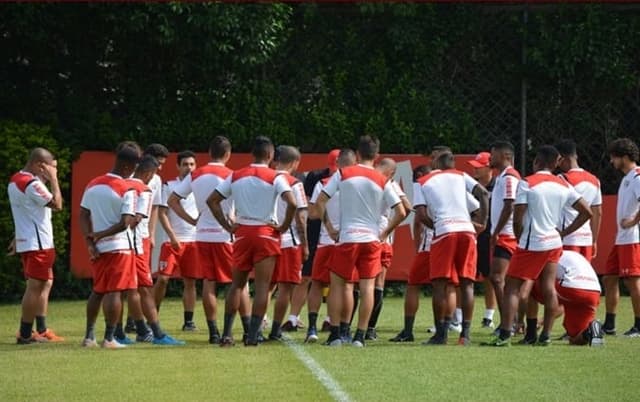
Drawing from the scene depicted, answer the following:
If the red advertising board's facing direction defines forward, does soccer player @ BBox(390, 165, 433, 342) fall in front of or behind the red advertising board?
in front

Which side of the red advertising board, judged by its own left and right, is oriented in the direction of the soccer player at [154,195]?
front

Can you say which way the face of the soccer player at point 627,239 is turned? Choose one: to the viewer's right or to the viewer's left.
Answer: to the viewer's left

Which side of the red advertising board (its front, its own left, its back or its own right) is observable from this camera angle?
front

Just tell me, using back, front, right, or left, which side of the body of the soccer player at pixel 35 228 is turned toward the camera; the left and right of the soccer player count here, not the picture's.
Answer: right

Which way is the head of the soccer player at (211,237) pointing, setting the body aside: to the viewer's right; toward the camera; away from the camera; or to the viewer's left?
away from the camera

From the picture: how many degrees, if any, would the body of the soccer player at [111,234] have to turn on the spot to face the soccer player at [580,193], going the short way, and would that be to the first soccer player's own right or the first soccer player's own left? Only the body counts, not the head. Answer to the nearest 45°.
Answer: approximately 45° to the first soccer player's own right

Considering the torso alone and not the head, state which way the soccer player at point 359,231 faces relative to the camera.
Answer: away from the camera

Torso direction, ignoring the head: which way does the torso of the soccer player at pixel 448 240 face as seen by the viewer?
away from the camera

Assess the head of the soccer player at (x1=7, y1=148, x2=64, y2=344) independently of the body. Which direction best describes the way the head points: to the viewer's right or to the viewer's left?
to the viewer's right

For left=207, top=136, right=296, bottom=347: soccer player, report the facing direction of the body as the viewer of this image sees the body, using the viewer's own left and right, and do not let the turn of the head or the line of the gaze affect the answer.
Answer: facing away from the viewer

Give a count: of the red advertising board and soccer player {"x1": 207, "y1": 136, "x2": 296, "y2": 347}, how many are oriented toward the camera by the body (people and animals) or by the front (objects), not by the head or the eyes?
1
